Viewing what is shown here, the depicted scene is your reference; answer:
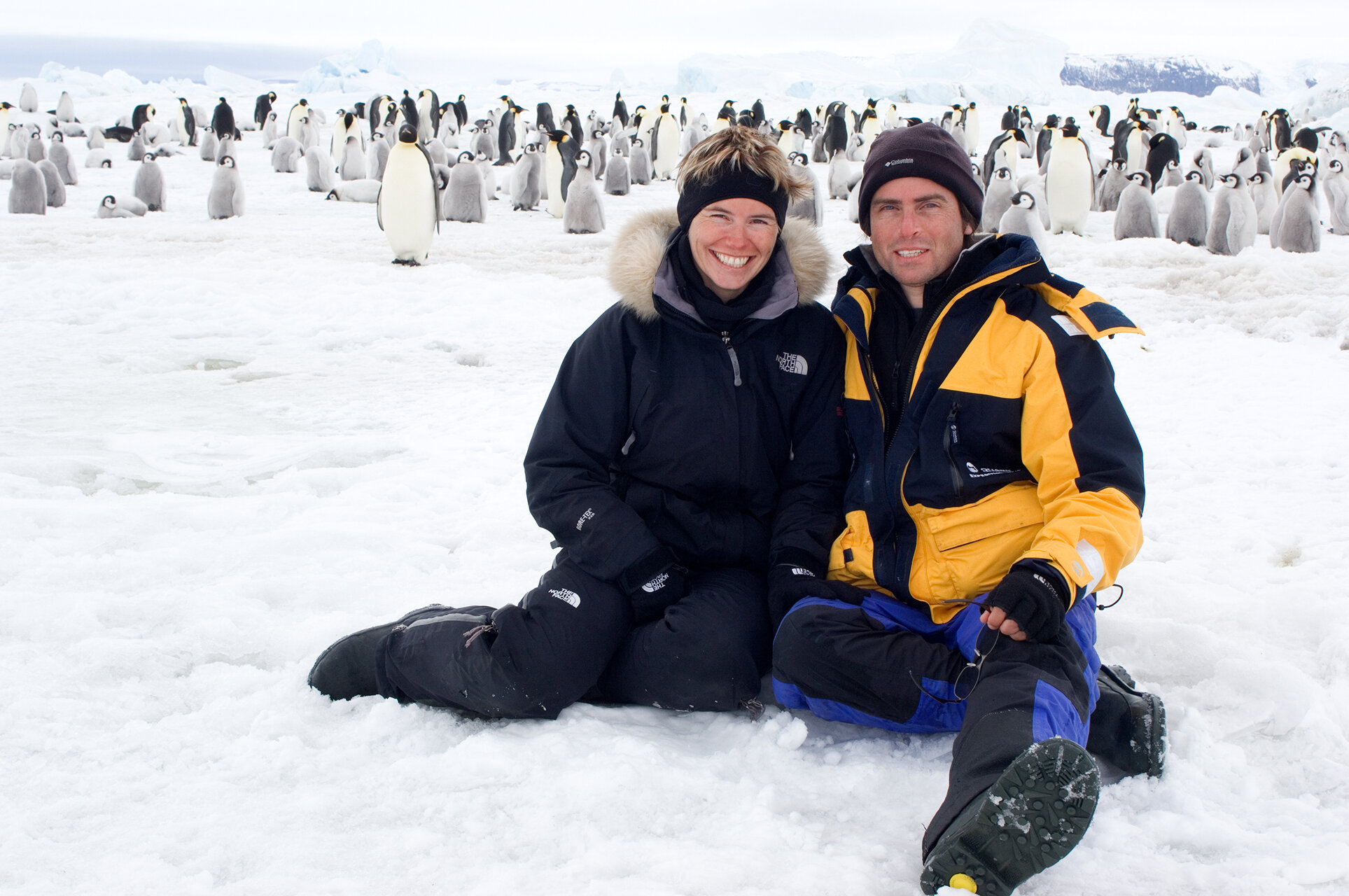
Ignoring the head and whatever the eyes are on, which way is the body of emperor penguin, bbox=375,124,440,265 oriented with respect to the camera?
toward the camera

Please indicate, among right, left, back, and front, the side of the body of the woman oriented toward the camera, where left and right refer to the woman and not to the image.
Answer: front

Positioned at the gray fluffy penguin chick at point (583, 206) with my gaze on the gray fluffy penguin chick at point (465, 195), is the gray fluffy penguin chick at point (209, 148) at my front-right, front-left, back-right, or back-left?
front-right

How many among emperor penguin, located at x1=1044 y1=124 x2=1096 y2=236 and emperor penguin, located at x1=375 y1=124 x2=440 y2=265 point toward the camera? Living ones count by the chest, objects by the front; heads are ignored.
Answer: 2

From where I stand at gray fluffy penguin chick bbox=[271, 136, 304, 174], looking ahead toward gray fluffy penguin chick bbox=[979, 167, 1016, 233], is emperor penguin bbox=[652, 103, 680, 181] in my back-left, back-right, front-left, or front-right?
front-left

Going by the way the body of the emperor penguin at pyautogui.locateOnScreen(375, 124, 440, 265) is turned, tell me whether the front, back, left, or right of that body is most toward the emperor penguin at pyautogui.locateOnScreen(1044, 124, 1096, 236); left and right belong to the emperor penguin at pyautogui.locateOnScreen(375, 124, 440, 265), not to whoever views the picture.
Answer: left

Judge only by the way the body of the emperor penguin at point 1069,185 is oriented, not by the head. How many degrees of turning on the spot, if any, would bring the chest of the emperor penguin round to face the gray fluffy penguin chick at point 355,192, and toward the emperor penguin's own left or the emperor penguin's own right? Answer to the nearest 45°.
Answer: approximately 90° to the emperor penguin's own right

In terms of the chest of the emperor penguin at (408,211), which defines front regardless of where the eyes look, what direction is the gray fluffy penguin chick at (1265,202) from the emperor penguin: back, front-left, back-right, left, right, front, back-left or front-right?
left

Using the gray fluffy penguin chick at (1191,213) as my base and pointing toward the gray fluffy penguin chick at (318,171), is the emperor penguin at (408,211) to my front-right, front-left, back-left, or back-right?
front-left
